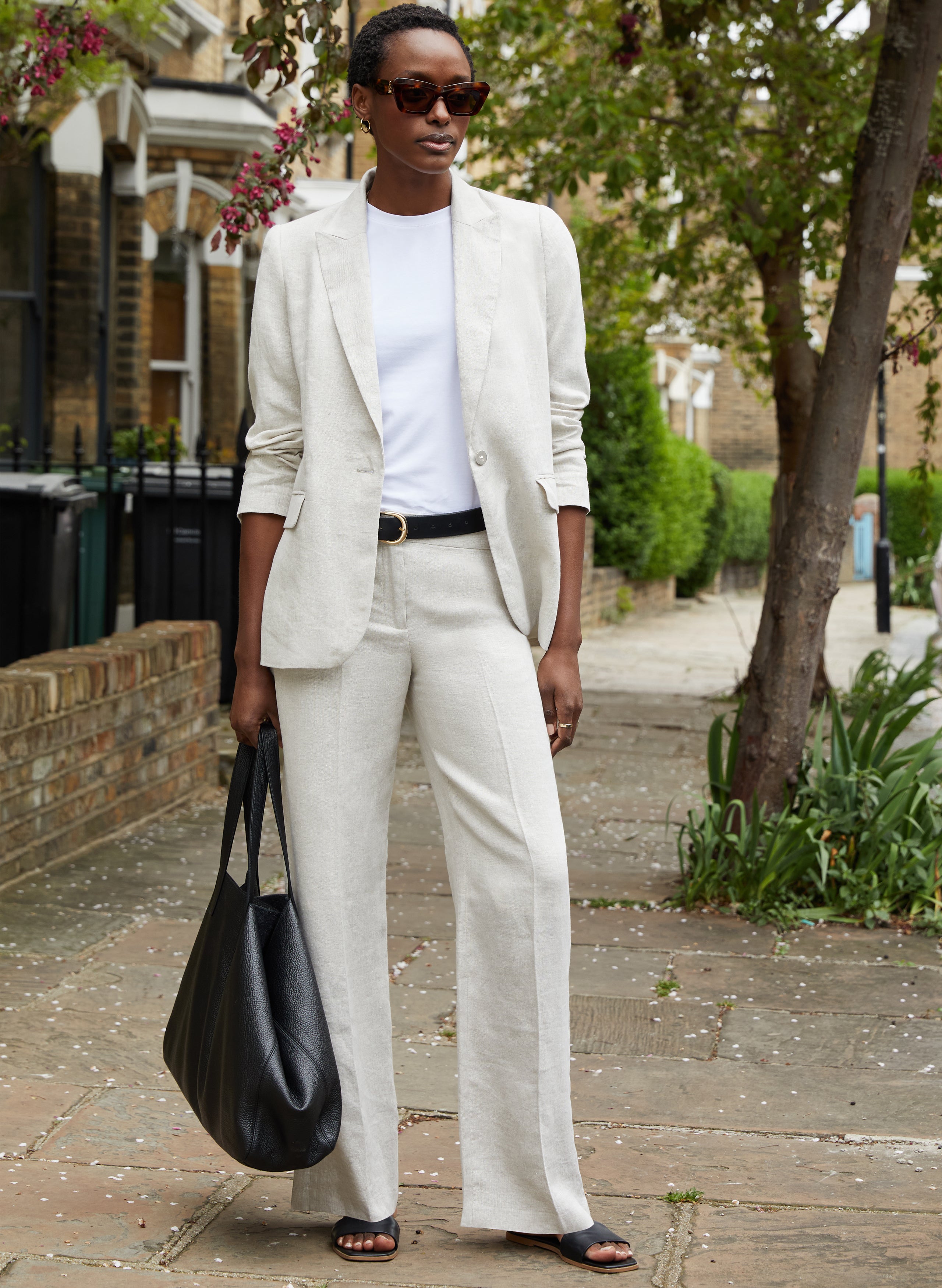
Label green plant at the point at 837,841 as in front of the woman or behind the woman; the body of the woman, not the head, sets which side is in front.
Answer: behind

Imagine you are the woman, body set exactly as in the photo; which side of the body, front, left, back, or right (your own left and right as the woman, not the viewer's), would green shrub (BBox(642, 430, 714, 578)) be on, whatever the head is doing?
back

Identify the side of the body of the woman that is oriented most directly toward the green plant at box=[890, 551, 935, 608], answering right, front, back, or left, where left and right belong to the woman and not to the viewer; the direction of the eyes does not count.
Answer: back

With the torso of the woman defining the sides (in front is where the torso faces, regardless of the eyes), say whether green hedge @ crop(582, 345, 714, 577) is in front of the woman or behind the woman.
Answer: behind

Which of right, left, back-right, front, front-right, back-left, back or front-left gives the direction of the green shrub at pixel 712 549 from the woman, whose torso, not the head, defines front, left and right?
back

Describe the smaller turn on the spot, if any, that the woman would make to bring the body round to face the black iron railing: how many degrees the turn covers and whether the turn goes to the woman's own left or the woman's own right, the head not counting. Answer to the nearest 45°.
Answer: approximately 180°

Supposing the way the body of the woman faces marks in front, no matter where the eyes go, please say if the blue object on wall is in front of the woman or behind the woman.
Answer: behind

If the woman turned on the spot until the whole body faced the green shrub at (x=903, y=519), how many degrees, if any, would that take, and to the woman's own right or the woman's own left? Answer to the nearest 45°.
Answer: approximately 180°

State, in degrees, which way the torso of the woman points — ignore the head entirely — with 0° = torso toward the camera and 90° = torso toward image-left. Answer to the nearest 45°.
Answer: approximately 0°

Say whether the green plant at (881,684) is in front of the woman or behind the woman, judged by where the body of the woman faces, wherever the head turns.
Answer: behind
